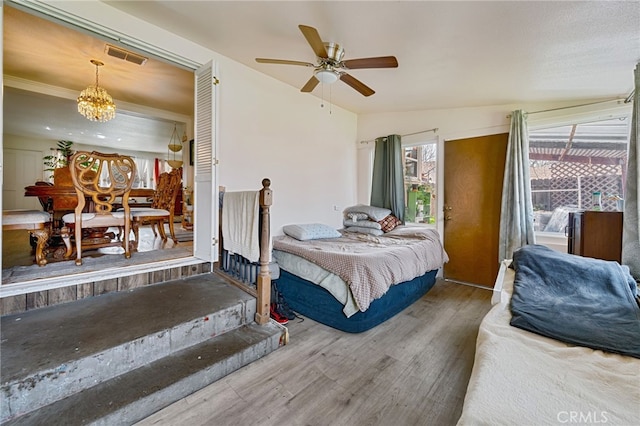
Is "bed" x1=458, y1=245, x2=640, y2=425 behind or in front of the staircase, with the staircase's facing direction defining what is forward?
in front

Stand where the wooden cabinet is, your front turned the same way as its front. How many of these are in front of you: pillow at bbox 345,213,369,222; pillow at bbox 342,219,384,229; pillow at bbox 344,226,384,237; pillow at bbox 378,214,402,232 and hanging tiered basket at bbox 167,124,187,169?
5

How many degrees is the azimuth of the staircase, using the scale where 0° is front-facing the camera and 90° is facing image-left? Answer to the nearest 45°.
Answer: approximately 315°

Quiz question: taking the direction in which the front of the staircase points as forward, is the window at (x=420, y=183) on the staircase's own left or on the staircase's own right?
on the staircase's own left

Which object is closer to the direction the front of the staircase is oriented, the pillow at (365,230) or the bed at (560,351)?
the bed

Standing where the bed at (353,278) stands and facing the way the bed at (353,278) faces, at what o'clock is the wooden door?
The wooden door is roughly at 9 o'clock from the bed.

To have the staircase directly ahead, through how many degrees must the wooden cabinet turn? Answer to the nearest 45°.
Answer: approximately 45° to its left

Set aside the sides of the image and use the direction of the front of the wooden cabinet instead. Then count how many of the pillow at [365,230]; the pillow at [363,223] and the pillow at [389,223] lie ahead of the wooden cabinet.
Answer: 3

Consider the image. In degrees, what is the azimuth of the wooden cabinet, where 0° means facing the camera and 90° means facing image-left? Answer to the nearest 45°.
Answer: approximately 90°

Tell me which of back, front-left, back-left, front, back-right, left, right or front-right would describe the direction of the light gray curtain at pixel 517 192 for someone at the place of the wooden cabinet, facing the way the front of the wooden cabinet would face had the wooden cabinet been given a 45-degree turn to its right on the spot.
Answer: front

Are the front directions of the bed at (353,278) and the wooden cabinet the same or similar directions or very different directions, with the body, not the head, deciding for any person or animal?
very different directions

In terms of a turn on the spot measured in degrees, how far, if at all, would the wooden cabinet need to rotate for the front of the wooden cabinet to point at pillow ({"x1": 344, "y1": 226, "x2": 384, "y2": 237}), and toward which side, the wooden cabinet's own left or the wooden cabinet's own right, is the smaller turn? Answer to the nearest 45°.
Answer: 0° — it already faces it
